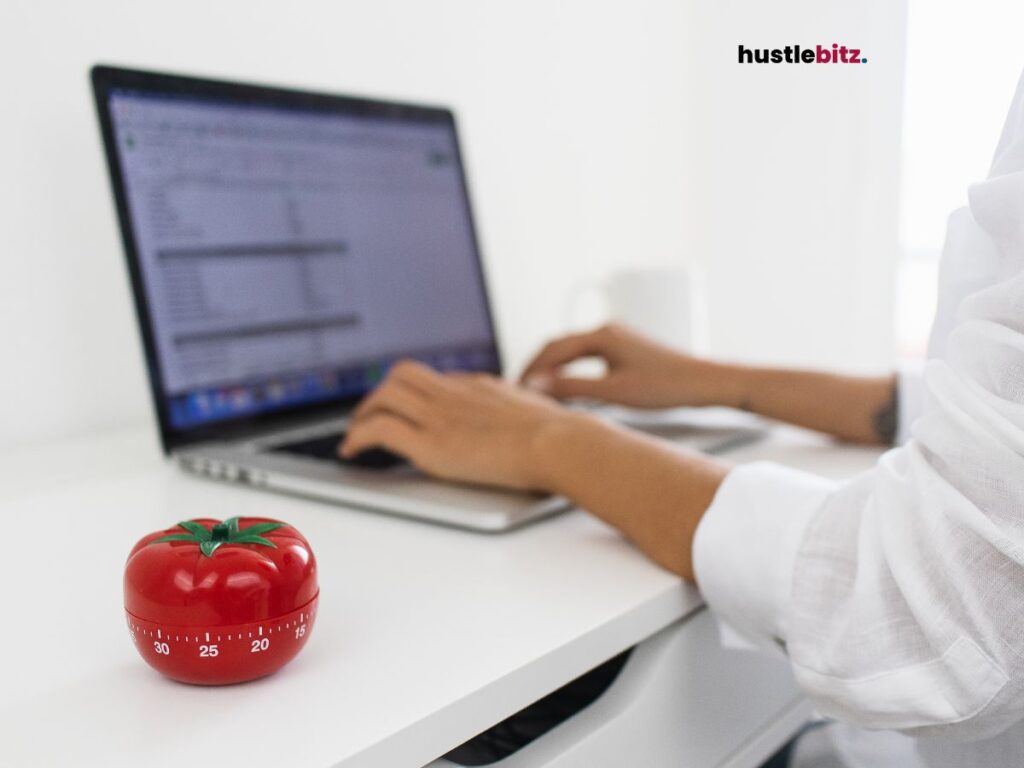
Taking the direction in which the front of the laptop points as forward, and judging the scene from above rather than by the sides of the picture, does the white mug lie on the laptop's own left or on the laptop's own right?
on the laptop's own left

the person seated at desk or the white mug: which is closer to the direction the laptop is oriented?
the person seated at desk

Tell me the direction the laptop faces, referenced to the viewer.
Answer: facing the viewer and to the right of the viewer

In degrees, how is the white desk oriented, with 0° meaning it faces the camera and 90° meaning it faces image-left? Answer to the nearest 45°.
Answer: approximately 315°
